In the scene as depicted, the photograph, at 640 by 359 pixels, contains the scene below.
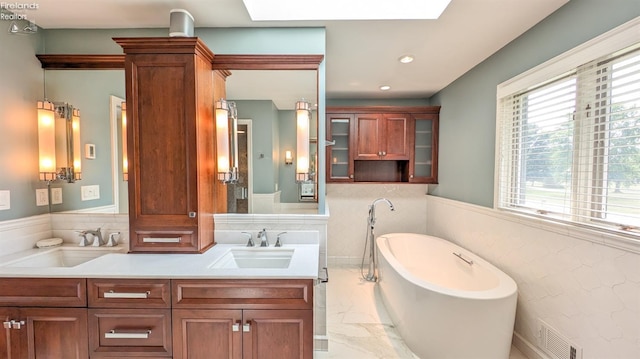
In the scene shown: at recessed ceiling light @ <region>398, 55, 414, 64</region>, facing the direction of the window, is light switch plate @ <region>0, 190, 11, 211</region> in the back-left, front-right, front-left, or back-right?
back-right

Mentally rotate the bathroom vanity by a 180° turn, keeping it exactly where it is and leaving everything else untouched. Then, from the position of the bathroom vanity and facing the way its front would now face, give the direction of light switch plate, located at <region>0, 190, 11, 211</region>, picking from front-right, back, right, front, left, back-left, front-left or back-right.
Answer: front-left

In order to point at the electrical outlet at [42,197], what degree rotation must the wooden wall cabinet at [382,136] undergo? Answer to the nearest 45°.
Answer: approximately 45° to its right

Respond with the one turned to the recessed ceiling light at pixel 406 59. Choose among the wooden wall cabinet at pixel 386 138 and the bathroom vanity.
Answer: the wooden wall cabinet

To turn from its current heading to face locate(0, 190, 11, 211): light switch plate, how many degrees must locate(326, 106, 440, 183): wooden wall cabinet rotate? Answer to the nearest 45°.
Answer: approximately 45° to its right

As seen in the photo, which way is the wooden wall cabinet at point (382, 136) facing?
toward the camera

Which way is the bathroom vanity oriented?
toward the camera

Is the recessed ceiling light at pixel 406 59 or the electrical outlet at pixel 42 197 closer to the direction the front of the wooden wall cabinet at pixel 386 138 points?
the recessed ceiling light

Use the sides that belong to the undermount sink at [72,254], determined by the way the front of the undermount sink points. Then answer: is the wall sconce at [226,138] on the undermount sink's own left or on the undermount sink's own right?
on the undermount sink's own left

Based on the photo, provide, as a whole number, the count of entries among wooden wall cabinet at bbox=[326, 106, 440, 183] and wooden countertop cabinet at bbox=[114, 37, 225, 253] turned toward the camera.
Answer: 2
